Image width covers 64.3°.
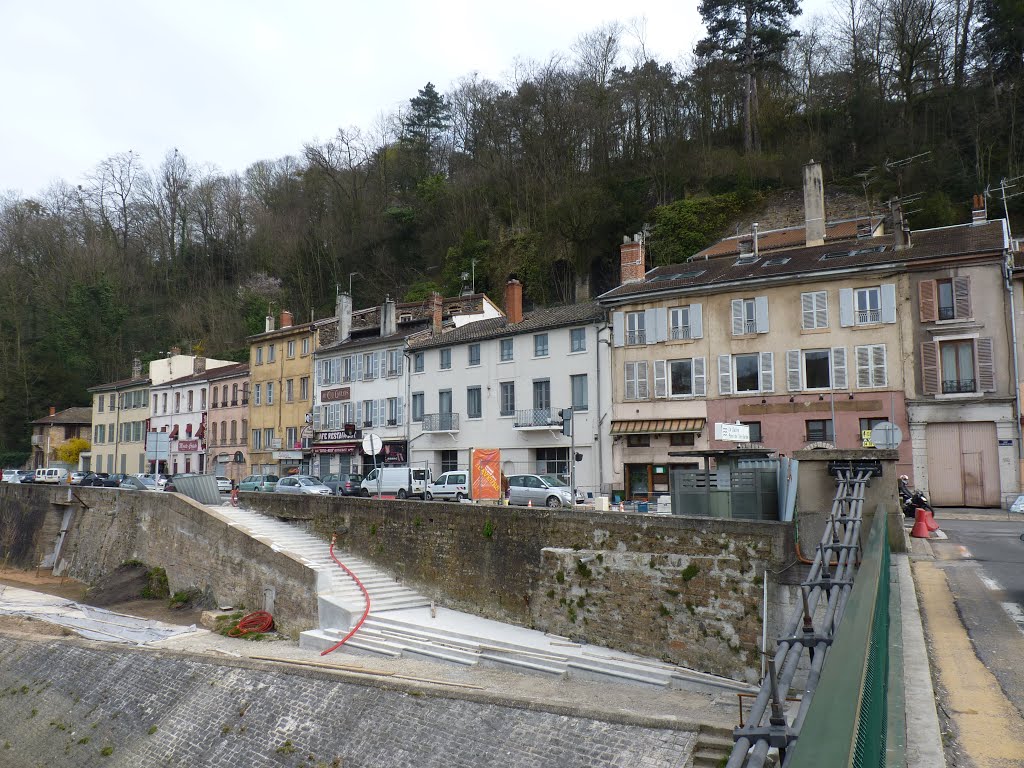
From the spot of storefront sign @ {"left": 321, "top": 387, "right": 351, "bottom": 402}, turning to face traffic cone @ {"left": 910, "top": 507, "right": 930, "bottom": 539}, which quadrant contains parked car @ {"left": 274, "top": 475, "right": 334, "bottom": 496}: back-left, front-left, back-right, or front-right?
front-right

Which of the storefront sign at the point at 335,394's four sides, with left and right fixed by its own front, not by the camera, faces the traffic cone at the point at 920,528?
left

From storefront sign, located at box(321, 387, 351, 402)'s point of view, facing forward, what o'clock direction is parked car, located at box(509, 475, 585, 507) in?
The parked car is roughly at 10 o'clock from the storefront sign.

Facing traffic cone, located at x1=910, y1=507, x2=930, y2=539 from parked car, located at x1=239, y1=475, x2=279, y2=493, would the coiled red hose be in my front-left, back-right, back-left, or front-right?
front-right

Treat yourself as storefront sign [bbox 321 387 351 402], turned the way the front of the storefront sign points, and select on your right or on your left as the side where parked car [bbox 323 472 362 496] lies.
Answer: on your left

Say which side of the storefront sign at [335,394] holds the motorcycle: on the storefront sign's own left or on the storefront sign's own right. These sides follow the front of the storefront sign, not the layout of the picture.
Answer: on the storefront sign's own left

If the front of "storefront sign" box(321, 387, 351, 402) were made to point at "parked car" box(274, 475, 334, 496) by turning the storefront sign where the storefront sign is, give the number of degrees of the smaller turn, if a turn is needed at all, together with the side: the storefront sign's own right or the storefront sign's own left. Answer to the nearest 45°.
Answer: approximately 45° to the storefront sign's own left

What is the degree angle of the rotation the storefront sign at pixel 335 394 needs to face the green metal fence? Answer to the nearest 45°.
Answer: approximately 45° to its left

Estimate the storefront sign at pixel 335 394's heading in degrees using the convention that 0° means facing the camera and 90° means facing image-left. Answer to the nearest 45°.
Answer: approximately 45°

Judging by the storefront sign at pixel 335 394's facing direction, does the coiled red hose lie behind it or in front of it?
in front

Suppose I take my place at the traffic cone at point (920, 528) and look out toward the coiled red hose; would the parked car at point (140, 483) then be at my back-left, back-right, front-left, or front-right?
front-right

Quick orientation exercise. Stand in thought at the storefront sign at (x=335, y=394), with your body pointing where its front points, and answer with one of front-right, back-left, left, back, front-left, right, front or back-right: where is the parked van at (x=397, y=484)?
front-left
